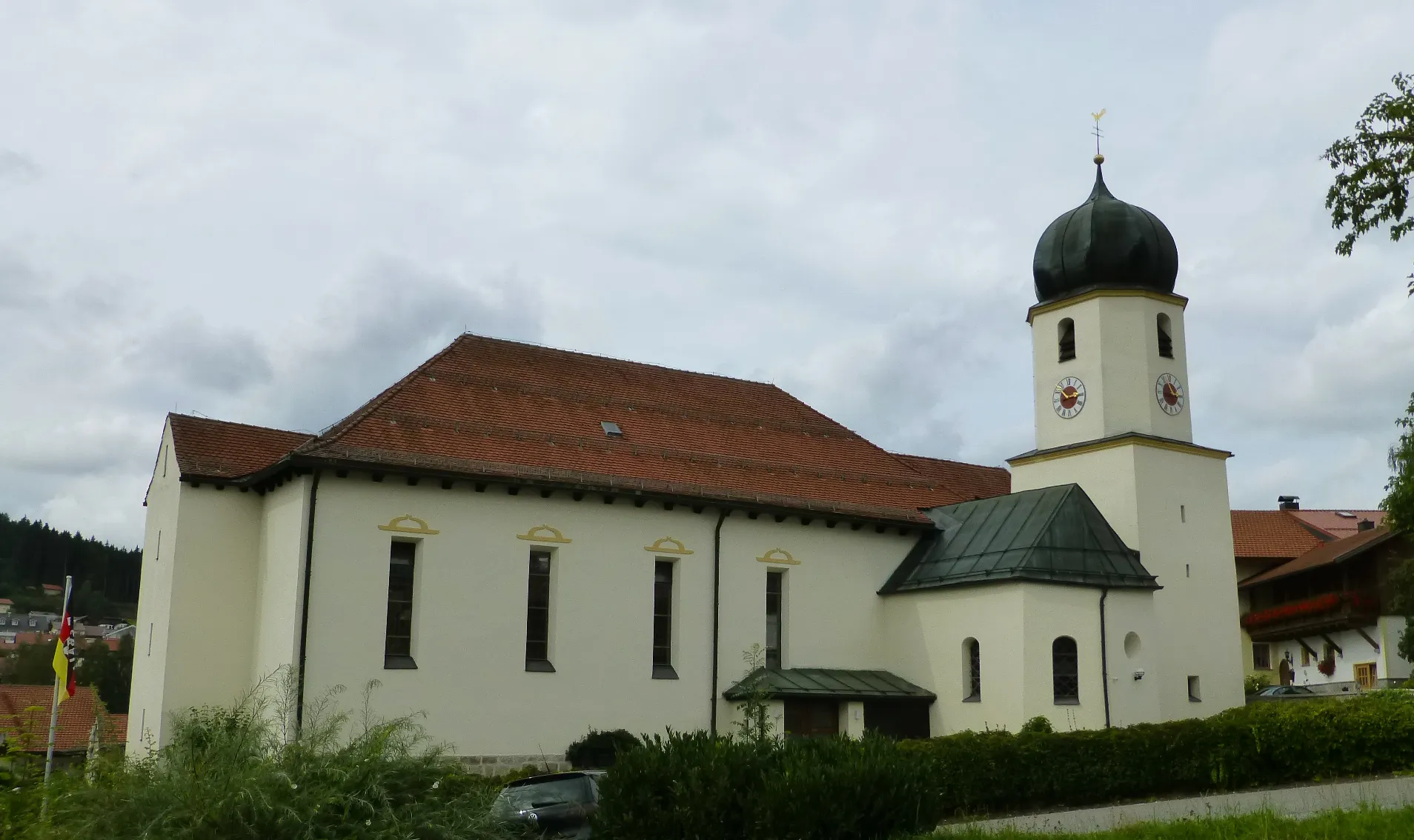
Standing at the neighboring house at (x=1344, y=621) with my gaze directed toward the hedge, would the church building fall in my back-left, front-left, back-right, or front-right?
front-right

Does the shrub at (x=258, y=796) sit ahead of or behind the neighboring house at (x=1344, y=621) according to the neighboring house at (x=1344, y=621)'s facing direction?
ahead

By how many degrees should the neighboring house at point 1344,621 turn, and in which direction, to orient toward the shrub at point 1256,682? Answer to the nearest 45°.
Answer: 0° — it already faces it

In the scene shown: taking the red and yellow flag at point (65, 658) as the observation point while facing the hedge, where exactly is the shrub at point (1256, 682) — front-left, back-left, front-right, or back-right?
front-left

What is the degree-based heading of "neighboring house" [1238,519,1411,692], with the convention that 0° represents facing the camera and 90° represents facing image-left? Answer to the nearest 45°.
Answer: approximately 45°

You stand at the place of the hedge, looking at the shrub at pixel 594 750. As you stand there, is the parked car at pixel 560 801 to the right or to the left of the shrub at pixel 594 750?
left

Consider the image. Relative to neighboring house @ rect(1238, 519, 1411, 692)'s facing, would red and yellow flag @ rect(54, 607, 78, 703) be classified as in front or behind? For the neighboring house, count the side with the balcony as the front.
in front

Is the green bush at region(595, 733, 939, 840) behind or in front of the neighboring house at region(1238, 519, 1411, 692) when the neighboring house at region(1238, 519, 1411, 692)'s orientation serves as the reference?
in front

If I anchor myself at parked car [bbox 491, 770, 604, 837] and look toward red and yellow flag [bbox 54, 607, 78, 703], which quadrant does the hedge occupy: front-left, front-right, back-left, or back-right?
back-right
